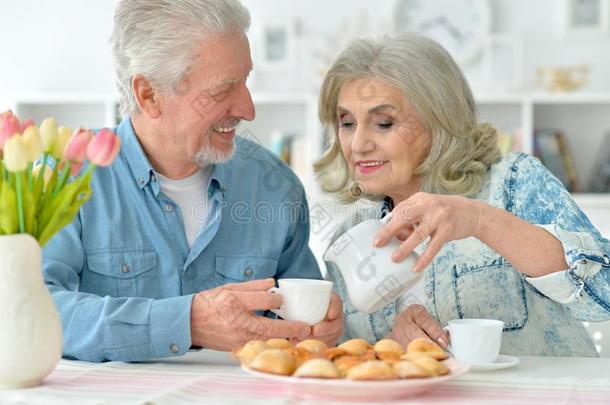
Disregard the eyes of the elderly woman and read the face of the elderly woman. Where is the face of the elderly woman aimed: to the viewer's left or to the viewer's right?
to the viewer's left

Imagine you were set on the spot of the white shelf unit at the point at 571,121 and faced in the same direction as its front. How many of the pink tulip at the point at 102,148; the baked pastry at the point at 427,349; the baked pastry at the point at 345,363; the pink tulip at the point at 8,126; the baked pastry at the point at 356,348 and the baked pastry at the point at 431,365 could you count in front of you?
6

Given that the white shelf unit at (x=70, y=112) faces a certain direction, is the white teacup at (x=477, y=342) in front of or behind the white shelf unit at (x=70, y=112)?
in front

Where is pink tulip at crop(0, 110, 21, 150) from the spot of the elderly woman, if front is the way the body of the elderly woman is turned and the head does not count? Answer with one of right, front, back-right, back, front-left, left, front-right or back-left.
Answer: front

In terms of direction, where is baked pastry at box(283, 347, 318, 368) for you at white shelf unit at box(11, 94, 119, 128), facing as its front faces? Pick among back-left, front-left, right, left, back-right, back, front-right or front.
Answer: front

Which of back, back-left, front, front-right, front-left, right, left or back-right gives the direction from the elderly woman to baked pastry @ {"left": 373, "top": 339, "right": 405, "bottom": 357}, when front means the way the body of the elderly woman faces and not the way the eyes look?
front-left

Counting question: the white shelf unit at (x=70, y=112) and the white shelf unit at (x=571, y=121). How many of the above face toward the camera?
2

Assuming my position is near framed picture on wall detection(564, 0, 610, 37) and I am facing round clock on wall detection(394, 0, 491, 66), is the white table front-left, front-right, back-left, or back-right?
front-left

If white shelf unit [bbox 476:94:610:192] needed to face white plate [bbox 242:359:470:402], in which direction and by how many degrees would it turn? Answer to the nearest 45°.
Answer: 0° — it already faces it

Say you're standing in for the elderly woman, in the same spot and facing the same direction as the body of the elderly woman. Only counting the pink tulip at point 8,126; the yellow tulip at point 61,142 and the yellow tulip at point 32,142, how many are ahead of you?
3

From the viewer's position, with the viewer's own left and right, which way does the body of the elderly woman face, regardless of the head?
facing the viewer and to the left of the viewer

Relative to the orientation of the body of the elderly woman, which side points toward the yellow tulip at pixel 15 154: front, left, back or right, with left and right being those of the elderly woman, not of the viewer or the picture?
front

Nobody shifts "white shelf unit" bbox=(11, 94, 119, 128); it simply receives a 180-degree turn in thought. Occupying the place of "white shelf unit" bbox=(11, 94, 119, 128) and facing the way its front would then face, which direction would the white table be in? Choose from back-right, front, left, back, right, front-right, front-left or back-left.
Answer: back

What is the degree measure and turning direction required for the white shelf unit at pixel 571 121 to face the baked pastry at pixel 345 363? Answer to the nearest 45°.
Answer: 0° — it already faces it

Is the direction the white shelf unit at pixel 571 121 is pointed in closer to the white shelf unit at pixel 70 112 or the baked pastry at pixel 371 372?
the baked pastry

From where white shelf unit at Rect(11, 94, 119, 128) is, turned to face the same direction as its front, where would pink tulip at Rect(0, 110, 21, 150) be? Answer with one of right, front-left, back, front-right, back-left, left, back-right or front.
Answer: front

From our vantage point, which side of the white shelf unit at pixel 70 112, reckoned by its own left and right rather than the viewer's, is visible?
front
